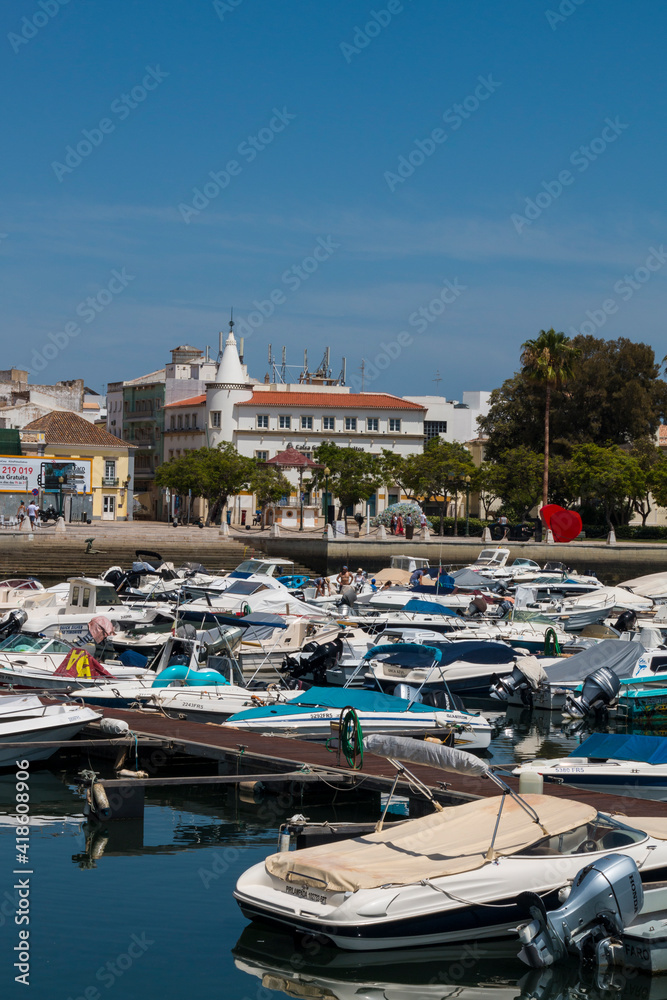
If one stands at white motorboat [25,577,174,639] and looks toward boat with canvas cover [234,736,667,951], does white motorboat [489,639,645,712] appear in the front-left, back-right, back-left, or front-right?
front-left

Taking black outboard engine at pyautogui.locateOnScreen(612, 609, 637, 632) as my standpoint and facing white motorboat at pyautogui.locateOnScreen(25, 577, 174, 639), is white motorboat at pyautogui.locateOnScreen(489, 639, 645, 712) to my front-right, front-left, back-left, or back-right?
front-left

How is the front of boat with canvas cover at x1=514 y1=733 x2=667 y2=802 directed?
to the viewer's left

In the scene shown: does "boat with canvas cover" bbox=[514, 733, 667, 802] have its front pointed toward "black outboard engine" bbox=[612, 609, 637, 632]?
no

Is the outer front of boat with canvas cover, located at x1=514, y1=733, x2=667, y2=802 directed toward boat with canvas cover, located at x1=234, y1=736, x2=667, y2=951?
no

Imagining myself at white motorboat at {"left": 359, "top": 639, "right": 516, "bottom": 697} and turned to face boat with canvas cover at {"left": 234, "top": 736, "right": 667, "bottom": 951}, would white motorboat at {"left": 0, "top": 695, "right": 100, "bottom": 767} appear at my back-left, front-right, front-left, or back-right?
front-right

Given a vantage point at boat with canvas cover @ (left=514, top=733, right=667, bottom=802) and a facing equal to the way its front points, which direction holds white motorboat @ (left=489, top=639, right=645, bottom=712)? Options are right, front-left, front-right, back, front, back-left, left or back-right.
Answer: right

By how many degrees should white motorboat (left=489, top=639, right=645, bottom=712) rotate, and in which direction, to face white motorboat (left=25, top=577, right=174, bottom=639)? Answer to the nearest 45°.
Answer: approximately 135° to its left

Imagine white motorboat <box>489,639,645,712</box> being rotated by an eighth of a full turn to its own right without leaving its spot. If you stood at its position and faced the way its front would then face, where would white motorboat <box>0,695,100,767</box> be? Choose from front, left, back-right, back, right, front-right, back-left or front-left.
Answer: back-right

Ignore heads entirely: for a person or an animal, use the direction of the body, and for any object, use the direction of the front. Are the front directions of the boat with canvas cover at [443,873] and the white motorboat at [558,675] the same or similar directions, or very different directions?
same or similar directions
